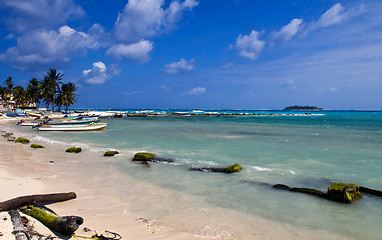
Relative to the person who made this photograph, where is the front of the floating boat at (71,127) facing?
facing to the right of the viewer

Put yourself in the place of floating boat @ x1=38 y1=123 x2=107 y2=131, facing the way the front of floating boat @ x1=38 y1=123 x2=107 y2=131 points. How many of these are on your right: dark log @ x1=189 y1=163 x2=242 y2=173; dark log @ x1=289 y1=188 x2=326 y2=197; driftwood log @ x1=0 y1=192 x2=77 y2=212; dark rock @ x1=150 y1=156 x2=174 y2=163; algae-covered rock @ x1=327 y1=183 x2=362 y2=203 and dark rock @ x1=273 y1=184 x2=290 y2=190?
6

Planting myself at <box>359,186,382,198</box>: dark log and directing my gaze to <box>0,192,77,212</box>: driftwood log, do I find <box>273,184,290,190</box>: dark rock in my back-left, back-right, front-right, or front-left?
front-right

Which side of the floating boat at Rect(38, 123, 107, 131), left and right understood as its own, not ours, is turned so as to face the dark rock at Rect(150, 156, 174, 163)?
right

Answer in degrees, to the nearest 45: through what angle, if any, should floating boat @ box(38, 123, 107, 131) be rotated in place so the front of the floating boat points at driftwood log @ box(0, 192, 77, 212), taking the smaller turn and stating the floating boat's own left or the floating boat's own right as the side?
approximately 90° to the floating boat's own right

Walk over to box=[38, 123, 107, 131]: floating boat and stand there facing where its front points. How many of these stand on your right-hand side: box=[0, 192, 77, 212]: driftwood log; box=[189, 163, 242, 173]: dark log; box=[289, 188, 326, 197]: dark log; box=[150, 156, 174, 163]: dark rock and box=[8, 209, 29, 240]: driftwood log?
5

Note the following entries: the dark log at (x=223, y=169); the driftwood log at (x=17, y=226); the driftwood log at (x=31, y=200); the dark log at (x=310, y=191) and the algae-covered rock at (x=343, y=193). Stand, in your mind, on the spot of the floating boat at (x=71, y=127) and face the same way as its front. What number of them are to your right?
5

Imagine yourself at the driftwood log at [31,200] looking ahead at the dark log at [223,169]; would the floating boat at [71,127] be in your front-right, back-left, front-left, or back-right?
front-left

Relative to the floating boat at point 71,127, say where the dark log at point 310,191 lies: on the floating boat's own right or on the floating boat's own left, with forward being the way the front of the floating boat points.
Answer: on the floating boat's own right

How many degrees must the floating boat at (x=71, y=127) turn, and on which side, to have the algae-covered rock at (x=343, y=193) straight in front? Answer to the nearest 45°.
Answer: approximately 90° to its right

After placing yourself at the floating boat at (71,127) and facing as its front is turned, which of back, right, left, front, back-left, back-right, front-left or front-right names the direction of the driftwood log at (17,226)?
right

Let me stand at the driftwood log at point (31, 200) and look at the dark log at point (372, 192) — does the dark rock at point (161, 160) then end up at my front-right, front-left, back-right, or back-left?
front-left
